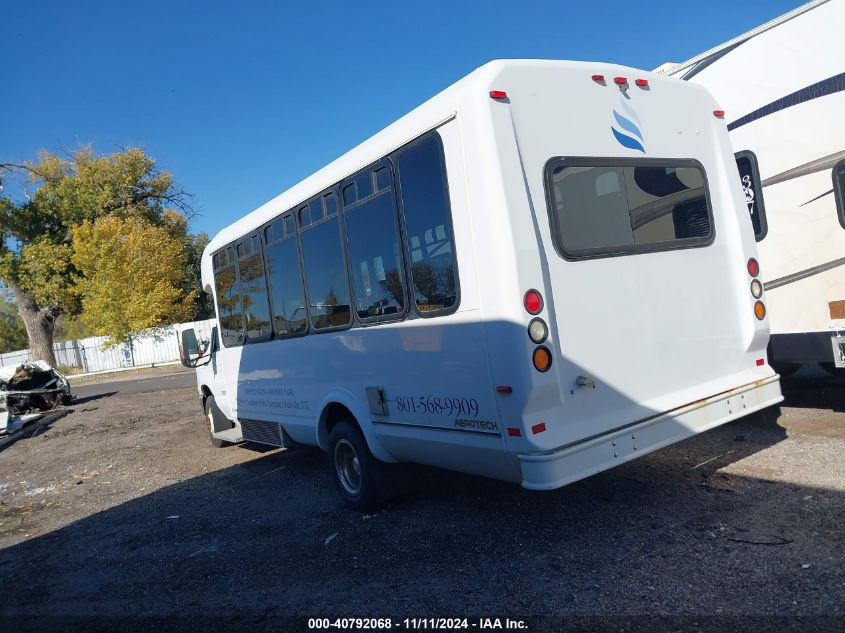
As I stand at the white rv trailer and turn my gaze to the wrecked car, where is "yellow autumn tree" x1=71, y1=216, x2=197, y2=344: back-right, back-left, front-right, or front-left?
front-right

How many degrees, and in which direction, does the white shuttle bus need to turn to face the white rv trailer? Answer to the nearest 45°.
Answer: approximately 90° to its right

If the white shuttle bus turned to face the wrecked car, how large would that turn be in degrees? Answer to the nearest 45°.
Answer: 0° — it already faces it

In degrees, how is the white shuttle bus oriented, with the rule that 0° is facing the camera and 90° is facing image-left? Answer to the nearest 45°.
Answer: approximately 135°

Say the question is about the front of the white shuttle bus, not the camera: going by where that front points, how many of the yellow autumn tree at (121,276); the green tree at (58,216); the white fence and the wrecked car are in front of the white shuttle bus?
4

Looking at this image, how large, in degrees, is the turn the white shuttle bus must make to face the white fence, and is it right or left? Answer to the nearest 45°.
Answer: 0° — it already faces it

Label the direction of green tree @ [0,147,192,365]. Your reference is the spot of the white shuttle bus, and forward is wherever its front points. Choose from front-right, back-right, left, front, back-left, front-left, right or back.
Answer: front

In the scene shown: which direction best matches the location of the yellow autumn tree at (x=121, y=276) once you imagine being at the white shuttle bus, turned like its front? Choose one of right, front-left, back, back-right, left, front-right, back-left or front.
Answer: front
